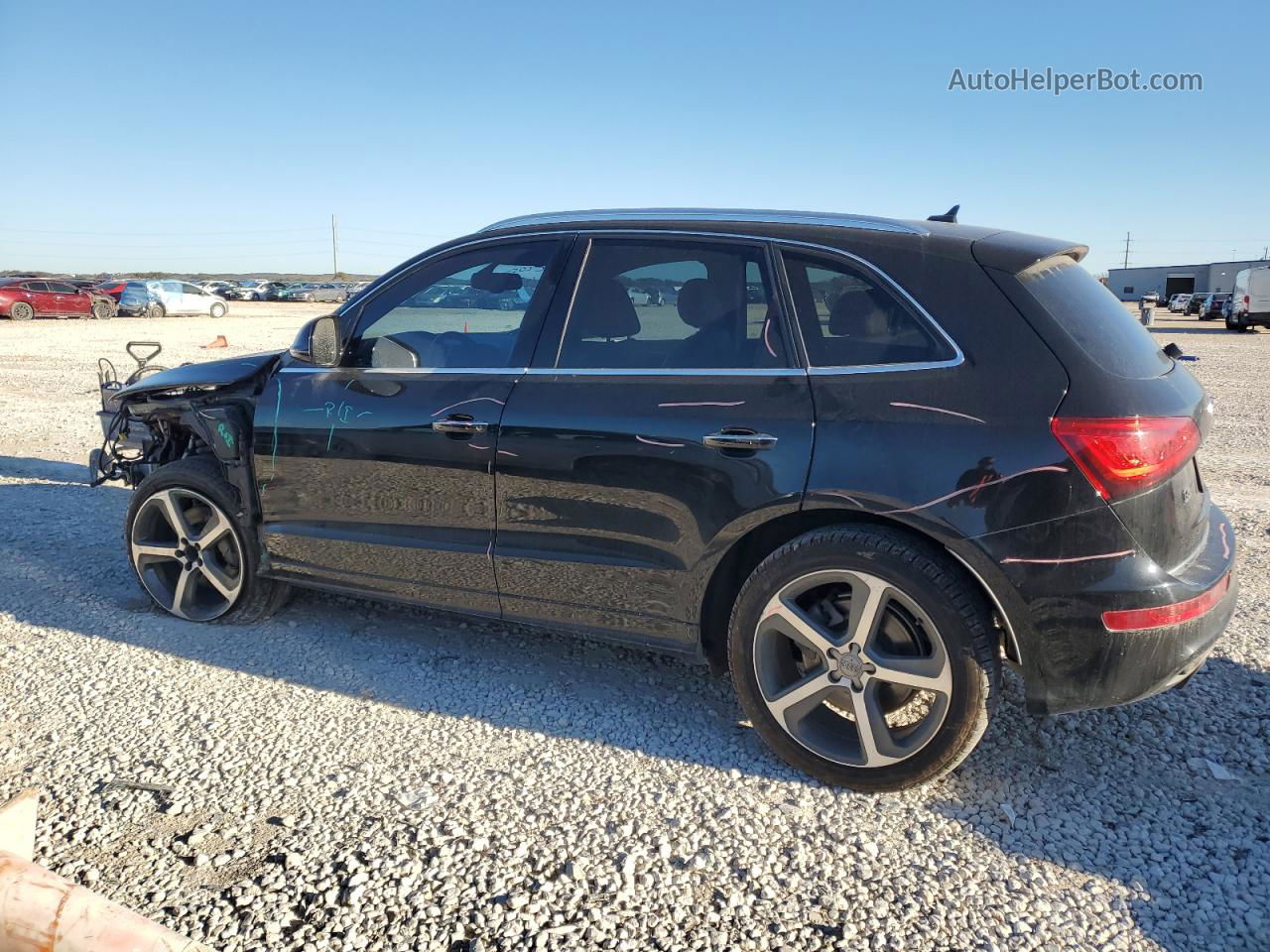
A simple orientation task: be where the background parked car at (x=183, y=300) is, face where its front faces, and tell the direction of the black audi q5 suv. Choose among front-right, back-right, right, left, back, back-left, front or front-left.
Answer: right

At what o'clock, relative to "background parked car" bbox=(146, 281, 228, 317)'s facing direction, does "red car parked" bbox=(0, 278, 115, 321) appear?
The red car parked is roughly at 5 o'clock from the background parked car.

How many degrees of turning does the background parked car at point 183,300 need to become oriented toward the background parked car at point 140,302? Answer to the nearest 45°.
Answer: approximately 180°

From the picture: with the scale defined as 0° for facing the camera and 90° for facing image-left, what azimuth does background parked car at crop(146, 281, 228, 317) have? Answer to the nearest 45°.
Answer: approximately 270°
